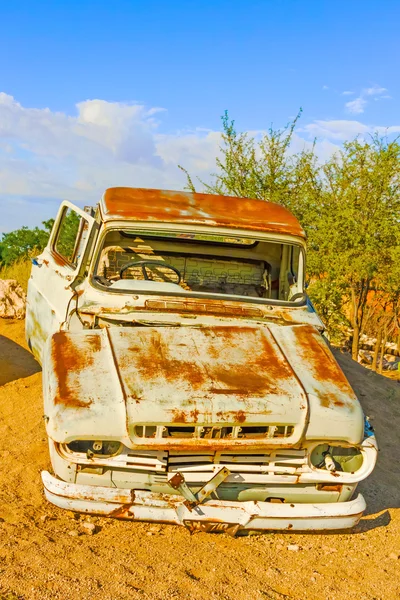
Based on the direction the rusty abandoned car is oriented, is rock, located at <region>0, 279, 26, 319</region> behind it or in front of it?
behind

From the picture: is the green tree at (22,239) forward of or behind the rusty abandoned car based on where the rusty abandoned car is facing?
behind

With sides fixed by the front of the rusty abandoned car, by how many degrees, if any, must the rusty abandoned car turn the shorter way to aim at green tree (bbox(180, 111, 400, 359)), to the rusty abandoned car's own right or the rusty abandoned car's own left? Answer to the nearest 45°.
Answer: approximately 180°

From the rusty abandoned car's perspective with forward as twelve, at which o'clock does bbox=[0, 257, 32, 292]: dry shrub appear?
The dry shrub is roughly at 5 o'clock from the rusty abandoned car.

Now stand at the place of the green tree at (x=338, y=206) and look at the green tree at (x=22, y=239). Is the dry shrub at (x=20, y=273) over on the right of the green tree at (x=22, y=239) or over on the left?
left
